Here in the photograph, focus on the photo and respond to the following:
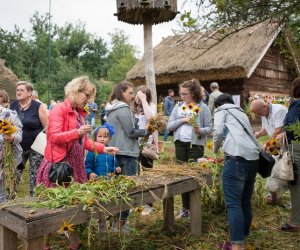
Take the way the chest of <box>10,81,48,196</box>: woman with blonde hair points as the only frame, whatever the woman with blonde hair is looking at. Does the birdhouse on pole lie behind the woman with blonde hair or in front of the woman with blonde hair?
behind

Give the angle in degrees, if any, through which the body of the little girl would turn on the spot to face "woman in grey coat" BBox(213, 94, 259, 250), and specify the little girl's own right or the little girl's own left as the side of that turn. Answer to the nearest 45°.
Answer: approximately 45° to the little girl's own left

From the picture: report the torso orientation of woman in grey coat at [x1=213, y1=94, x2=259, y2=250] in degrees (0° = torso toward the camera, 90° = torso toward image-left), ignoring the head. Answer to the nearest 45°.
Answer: approximately 135°

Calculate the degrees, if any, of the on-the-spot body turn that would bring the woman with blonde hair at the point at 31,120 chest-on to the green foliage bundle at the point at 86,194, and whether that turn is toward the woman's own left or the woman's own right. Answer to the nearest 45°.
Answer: approximately 45° to the woman's own left

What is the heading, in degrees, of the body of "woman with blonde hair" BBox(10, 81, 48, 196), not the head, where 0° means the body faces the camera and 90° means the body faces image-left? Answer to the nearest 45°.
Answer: approximately 45°

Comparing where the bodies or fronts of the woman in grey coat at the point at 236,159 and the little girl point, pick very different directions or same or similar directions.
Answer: very different directions

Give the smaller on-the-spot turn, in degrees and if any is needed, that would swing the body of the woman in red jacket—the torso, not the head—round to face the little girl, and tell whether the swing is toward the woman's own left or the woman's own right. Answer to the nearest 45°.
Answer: approximately 90° to the woman's own left

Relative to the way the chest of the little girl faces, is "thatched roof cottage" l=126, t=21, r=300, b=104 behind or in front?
behind

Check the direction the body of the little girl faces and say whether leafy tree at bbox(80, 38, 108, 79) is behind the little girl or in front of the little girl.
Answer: behind

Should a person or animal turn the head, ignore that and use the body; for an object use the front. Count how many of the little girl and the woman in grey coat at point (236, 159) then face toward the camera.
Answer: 1

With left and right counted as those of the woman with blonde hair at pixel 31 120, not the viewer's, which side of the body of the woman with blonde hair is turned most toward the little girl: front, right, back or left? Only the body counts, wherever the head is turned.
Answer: left

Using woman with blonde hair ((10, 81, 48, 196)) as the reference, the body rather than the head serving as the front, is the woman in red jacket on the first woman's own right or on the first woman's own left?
on the first woman's own left
